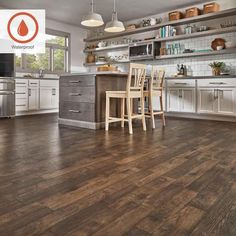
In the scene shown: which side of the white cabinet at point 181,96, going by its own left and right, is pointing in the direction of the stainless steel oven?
right

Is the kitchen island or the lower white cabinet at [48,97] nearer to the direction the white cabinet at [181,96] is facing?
the kitchen island

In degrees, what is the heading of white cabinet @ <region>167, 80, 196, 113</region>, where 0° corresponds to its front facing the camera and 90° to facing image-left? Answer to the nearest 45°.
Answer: approximately 0°

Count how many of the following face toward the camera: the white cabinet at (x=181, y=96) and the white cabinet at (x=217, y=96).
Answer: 2

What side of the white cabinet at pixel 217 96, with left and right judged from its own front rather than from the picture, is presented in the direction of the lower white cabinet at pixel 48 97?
right

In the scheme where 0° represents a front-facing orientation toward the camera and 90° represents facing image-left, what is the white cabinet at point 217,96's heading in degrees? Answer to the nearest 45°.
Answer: approximately 0°
